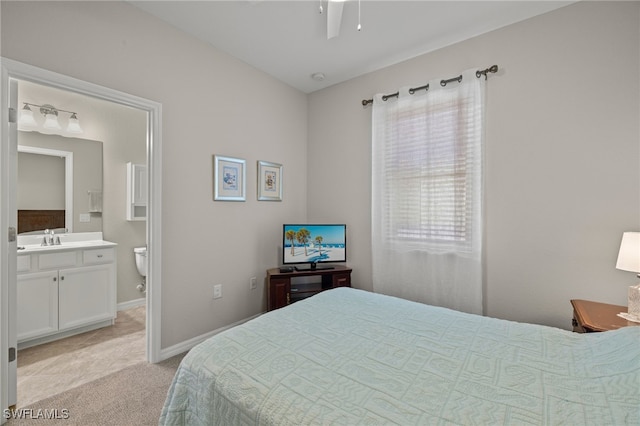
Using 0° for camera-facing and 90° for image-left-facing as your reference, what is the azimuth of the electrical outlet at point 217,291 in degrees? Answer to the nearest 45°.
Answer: approximately 315°

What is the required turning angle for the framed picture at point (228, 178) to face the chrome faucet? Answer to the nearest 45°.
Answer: approximately 180°

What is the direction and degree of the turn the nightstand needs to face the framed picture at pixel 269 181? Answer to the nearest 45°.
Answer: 0° — it already faces it

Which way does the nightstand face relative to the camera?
to the viewer's left

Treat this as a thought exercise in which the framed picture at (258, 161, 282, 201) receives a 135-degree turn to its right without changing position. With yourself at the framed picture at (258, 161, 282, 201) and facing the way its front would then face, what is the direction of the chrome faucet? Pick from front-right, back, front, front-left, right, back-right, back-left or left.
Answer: front

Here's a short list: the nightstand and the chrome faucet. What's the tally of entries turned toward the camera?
1

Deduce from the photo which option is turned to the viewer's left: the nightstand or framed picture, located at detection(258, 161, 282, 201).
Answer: the nightstand

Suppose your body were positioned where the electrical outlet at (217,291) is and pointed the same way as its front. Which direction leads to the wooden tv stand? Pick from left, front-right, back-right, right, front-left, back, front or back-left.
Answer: front-left

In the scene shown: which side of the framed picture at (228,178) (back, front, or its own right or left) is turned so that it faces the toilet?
back

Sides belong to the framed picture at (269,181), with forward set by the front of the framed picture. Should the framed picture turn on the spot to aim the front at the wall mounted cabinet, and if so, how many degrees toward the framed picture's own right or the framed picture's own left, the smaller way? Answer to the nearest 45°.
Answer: approximately 180°

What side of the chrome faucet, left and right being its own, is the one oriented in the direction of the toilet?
left
